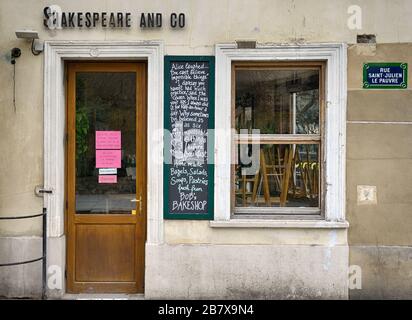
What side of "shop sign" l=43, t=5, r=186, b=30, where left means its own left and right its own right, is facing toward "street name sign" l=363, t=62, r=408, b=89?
left

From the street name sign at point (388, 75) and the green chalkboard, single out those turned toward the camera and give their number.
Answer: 2

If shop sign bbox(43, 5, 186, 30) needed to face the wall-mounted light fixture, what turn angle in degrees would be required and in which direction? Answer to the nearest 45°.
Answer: approximately 90° to its right

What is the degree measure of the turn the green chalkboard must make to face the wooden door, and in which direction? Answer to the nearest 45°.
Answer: approximately 90° to its right

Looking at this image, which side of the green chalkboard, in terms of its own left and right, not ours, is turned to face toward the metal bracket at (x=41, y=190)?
right

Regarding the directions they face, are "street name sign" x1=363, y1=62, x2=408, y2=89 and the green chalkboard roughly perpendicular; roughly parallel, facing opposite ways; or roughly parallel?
roughly parallel

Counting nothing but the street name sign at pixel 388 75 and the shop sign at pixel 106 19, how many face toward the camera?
2

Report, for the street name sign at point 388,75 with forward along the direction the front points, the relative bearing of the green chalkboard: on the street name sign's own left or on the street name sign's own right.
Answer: on the street name sign's own right

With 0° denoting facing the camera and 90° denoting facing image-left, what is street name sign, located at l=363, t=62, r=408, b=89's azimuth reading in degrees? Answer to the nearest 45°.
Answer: approximately 0°

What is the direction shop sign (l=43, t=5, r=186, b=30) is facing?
toward the camera

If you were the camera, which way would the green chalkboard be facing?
facing the viewer

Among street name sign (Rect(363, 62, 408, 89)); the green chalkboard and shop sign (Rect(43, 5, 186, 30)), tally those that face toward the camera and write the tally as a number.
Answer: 3
